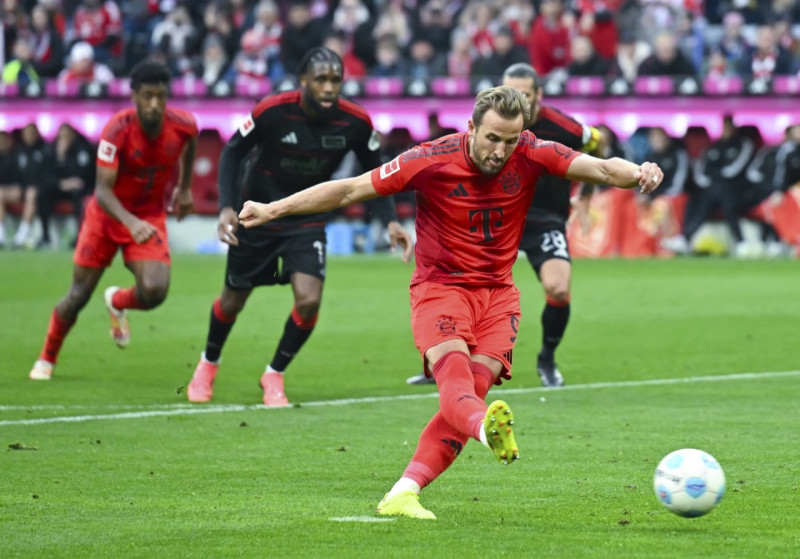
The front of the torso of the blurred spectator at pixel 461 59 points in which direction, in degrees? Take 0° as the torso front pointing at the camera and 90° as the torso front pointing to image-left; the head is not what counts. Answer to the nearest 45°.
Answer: approximately 0°

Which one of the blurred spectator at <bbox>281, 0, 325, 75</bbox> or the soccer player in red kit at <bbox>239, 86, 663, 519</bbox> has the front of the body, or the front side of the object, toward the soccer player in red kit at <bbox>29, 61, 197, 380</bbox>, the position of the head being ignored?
the blurred spectator

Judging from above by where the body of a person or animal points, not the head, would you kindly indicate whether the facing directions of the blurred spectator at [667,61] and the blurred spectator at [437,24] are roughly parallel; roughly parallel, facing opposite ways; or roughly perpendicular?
roughly parallel

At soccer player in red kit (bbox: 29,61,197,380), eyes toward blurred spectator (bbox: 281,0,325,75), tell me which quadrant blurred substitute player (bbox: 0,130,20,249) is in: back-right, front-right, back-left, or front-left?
front-left

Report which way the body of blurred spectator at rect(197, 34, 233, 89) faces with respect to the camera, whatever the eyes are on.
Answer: toward the camera

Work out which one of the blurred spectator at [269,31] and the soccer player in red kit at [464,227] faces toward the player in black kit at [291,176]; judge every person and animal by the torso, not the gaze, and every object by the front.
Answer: the blurred spectator

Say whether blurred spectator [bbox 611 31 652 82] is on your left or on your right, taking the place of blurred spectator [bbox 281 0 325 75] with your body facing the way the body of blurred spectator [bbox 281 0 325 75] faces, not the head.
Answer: on your left

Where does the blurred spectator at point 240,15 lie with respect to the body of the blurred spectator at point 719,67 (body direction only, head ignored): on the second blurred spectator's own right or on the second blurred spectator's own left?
on the second blurred spectator's own right

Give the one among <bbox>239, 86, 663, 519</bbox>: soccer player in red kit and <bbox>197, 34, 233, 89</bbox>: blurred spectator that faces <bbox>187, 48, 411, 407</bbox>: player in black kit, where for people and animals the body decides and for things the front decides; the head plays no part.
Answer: the blurred spectator

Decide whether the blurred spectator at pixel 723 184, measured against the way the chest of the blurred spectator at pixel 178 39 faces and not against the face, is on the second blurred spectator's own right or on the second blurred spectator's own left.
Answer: on the second blurred spectator's own left

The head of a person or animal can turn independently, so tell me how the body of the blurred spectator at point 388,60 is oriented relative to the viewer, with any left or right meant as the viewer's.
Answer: facing the viewer

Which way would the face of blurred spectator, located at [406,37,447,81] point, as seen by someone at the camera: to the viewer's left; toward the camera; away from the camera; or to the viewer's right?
toward the camera

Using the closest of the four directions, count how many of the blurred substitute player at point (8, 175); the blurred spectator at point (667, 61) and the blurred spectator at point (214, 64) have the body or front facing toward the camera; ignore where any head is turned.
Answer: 3

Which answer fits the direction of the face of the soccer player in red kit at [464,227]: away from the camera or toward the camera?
toward the camera

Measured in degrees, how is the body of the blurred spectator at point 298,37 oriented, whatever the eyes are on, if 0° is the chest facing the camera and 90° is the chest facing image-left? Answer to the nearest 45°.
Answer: approximately 0°

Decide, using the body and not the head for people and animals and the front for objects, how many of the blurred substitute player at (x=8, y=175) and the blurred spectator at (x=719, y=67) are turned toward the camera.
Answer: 2

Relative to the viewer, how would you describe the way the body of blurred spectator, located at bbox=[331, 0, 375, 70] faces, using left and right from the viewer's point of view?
facing the viewer
